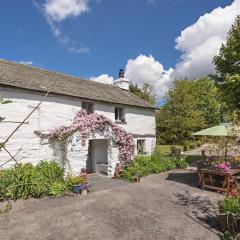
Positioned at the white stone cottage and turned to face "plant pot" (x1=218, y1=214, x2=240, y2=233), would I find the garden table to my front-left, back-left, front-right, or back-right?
front-left

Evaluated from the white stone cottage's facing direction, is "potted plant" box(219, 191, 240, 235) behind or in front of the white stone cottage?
in front

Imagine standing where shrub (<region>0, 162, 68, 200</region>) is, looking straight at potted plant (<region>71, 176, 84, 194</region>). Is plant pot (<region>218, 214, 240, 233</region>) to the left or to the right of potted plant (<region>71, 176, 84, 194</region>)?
right

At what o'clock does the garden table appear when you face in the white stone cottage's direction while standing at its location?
The garden table is roughly at 11 o'clock from the white stone cottage.

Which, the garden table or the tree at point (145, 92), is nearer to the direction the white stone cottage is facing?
the garden table

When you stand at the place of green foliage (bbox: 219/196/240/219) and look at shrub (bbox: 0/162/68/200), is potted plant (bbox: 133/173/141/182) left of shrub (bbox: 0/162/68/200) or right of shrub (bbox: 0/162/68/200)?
right

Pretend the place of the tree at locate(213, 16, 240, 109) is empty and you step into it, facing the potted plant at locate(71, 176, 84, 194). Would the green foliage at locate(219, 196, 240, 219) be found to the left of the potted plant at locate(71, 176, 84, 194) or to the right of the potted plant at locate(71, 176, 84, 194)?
left

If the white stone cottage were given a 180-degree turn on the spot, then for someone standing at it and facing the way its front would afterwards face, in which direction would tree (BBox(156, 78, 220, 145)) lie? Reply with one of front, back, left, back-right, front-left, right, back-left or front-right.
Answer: right

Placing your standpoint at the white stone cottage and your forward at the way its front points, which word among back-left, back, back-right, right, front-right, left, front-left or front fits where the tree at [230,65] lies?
front-left

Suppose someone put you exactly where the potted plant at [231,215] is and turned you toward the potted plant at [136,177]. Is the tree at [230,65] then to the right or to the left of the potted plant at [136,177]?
right

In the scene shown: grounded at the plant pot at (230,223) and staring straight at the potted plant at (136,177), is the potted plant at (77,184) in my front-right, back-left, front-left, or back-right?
front-left

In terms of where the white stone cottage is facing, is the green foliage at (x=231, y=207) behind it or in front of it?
in front

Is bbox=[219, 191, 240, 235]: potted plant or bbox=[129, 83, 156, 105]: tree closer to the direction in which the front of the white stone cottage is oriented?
the potted plant

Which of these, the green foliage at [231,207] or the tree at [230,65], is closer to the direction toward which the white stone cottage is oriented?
the green foliage

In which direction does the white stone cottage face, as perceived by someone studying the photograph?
facing the viewer and to the right of the viewer

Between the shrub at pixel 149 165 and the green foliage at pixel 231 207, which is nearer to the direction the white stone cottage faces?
the green foliage

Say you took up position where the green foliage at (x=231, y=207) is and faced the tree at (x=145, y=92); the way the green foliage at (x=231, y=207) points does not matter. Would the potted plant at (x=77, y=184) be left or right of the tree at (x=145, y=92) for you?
left
